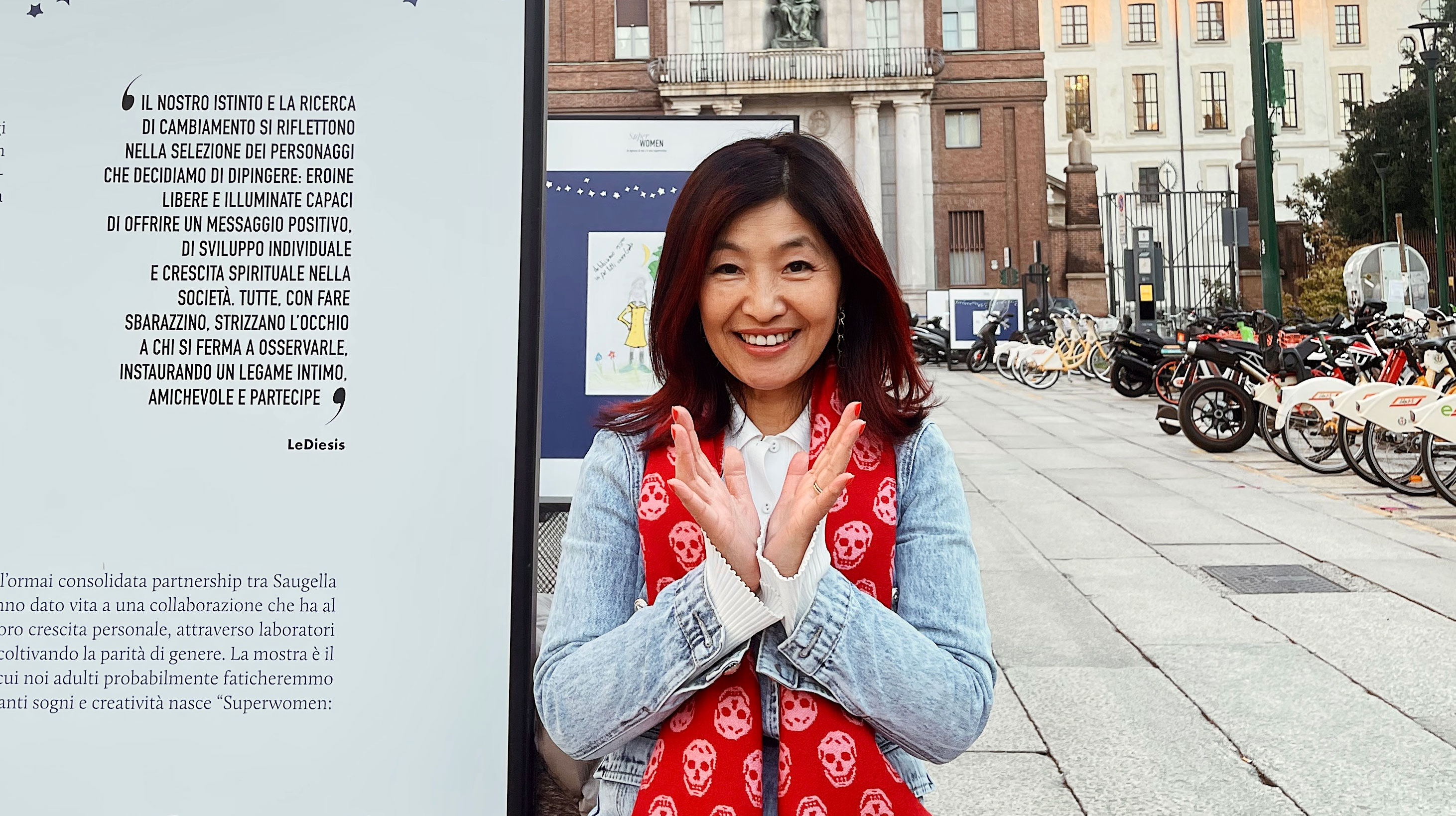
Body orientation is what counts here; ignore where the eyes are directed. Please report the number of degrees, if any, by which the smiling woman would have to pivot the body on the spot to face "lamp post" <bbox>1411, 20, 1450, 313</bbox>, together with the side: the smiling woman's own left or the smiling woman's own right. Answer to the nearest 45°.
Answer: approximately 135° to the smiling woman's own left

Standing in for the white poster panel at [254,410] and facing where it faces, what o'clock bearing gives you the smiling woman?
The smiling woman is roughly at 10 o'clock from the white poster panel.

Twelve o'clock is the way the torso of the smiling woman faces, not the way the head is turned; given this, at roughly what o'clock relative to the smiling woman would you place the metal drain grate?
The metal drain grate is roughly at 7 o'clock from the smiling woman.

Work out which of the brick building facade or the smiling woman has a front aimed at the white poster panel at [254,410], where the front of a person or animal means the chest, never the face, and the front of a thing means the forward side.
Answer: the brick building facade

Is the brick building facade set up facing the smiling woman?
yes

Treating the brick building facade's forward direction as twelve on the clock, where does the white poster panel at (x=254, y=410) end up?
The white poster panel is roughly at 12 o'clock from the brick building facade.

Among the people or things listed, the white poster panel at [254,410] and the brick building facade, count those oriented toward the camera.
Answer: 2

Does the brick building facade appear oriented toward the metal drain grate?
yes

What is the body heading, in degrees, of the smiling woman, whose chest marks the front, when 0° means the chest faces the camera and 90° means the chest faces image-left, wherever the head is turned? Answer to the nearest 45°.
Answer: approximately 0°
